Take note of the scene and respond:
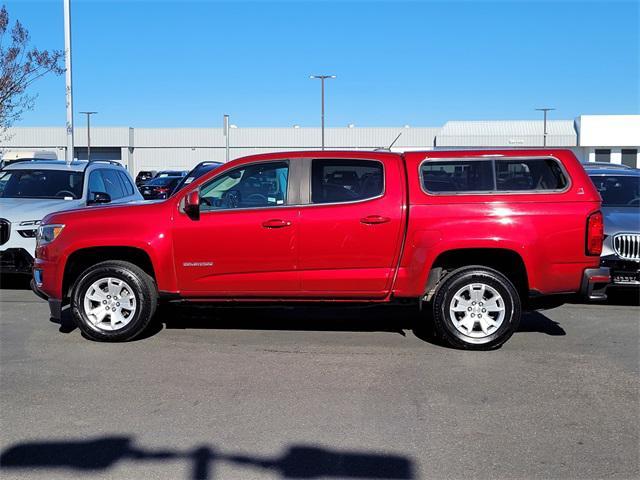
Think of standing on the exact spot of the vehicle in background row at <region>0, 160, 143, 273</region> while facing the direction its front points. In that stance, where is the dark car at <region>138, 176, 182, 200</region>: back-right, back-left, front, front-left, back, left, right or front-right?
back-right

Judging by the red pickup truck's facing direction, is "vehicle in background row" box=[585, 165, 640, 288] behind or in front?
behind

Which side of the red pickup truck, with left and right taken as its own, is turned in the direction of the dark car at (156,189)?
right

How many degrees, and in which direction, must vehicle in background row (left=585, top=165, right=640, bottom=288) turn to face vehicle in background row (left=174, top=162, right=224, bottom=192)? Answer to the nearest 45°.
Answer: approximately 135° to its right

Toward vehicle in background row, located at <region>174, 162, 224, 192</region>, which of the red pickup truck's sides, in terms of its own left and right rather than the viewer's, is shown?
right

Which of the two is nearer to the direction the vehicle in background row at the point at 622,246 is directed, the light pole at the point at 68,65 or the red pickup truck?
the red pickup truck

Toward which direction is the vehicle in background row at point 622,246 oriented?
toward the camera

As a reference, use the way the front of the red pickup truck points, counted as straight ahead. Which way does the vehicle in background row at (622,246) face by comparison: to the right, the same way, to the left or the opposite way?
to the left

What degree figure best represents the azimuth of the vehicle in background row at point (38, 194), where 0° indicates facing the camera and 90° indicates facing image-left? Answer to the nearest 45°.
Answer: approximately 45°

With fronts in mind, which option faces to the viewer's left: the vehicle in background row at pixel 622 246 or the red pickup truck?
the red pickup truck

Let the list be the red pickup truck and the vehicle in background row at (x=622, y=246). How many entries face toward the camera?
1

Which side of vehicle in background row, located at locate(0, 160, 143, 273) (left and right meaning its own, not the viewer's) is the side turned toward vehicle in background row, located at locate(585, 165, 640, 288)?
left

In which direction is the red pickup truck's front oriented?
to the viewer's left

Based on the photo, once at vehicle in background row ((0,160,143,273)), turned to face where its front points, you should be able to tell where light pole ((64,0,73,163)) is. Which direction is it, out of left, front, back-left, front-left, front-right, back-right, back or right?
back-right

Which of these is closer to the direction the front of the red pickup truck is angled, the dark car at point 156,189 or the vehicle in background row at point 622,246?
the dark car

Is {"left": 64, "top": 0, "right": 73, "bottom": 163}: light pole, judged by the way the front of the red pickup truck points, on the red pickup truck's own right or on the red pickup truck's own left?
on the red pickup truck's own right
